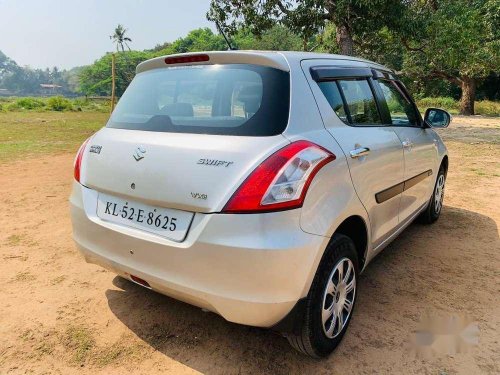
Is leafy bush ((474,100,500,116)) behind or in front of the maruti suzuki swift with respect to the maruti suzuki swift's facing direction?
in front

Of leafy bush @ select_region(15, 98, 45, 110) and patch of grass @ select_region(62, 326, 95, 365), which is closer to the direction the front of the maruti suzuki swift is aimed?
the leafy bush

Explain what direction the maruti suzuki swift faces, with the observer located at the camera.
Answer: facing away from the viewer and to the right of the viewer

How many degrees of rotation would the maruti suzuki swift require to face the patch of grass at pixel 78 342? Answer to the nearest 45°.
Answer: approximately 135° to its left

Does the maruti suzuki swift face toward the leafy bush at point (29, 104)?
no

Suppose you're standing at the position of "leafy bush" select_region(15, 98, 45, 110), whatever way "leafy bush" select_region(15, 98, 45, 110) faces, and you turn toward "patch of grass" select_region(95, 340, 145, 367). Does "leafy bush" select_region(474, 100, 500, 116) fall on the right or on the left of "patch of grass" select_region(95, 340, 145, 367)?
left

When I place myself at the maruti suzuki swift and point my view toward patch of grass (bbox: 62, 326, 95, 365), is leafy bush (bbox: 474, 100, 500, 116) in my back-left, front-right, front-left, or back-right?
back-right

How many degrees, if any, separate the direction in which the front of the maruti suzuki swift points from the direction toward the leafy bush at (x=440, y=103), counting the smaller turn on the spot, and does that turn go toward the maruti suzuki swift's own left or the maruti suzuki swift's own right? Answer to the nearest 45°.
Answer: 0° — it already faces it

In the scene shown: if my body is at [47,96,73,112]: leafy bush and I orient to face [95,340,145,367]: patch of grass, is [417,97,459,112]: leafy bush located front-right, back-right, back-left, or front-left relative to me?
front-left

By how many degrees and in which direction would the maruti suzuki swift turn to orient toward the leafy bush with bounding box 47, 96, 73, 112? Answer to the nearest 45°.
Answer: approximately 90° to its left

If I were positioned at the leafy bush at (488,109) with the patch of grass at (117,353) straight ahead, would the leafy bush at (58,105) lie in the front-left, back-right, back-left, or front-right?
front-right
